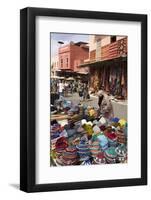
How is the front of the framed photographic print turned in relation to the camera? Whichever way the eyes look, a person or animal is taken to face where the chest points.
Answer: facing the viewer and to the right of the viewer
